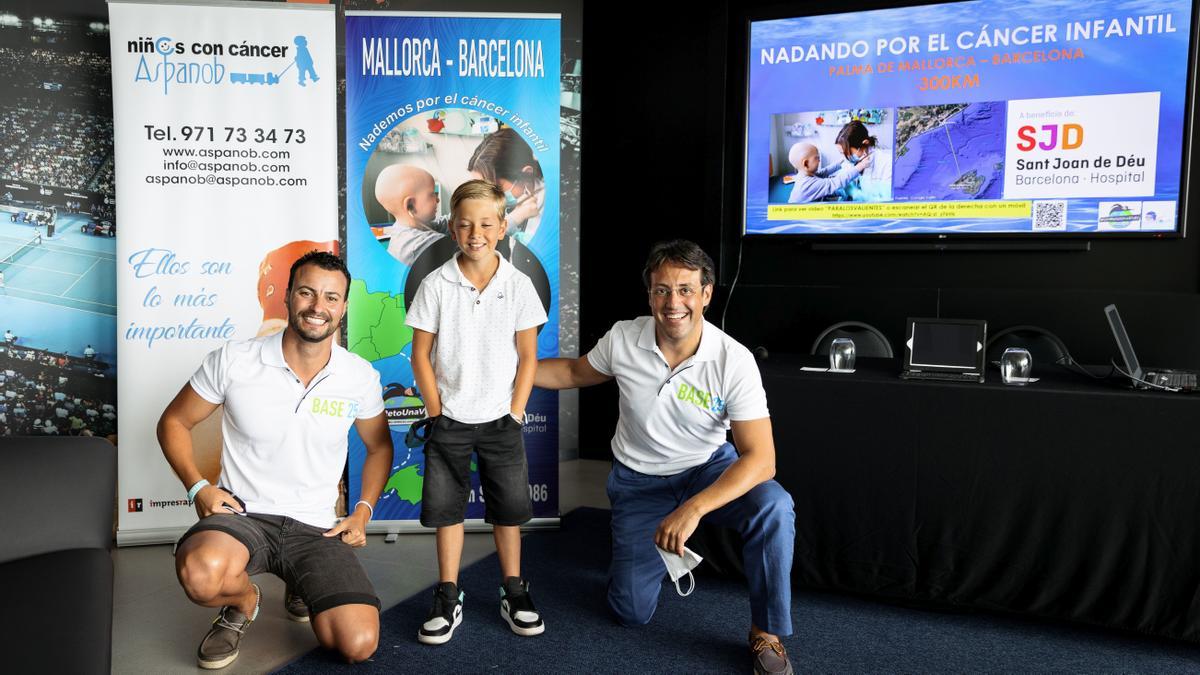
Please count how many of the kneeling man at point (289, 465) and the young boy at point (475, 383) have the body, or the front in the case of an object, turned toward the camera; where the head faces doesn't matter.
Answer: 2

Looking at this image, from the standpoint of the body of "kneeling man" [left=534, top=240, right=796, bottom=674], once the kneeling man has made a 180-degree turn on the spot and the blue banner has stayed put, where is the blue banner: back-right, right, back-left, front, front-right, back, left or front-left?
front-left

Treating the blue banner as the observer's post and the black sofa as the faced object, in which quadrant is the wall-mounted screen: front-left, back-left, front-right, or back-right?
back-left

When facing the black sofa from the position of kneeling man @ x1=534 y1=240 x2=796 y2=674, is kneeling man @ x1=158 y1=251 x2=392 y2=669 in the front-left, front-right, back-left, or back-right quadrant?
front-right

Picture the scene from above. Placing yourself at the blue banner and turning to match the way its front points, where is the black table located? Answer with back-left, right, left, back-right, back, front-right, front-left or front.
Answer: front-left

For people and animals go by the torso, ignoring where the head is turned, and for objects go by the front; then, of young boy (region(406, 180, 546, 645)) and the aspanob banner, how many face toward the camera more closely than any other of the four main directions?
2

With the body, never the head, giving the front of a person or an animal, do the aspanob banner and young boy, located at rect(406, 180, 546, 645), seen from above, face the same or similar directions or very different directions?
same or similar directions

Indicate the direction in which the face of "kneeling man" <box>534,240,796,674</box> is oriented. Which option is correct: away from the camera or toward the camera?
toward the camera

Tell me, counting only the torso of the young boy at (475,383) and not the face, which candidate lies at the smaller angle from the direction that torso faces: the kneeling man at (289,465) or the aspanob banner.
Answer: the kneeling man

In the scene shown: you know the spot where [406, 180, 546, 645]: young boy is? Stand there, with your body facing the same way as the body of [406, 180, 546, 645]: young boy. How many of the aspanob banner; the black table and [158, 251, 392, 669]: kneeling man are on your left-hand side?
1

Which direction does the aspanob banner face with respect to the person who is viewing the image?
facing the viewer

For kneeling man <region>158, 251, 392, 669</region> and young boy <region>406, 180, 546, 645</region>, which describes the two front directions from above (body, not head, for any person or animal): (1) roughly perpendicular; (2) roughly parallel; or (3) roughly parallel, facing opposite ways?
roughly parallel

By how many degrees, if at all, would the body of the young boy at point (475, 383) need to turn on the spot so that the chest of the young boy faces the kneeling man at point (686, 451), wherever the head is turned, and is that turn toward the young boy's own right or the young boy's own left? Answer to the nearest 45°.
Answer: approximately 90° to the young boy's own left

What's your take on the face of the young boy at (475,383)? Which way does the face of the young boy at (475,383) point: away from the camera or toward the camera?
toward the camera

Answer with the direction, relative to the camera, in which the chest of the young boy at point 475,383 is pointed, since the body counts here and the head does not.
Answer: toward the camera

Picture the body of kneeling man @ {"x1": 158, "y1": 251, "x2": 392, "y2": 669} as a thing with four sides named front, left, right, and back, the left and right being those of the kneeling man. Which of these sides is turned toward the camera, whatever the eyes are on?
front

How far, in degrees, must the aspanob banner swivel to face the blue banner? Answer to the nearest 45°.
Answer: approximately 90° to its left

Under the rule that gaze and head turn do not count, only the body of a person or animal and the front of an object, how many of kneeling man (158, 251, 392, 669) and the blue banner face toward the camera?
2

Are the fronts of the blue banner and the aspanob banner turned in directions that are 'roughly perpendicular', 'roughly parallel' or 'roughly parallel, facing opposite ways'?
roughly parallel
